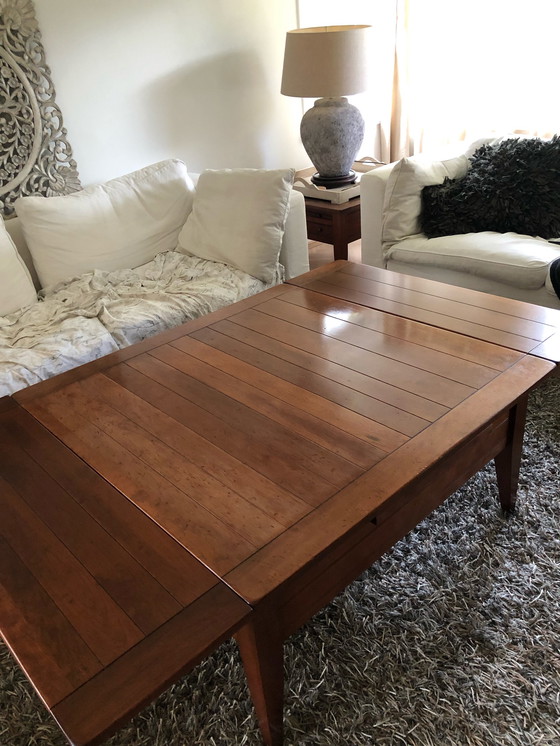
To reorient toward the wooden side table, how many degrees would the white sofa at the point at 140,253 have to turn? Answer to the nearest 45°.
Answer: approximately 90° to its left

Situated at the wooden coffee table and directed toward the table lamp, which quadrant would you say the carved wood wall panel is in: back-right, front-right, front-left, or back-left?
front-left

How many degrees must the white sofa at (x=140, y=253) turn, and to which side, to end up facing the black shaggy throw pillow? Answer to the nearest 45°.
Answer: approximately 45° to its left

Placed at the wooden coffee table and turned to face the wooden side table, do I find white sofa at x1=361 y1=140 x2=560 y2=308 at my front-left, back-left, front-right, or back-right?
front-right

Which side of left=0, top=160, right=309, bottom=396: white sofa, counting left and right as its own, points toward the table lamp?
left

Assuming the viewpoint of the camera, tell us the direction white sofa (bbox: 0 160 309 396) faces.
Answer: facing the viewer and to the right of the viewer

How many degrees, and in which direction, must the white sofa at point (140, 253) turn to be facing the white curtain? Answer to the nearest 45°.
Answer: approximately 90° to its left

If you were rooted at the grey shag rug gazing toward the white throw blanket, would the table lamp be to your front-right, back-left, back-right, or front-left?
front-right

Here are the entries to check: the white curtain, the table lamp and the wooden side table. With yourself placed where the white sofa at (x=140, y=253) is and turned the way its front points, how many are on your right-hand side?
0

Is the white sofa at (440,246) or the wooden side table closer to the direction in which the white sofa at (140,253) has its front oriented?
the white sofa

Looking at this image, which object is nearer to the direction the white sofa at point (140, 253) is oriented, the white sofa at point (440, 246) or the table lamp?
the white sofa
